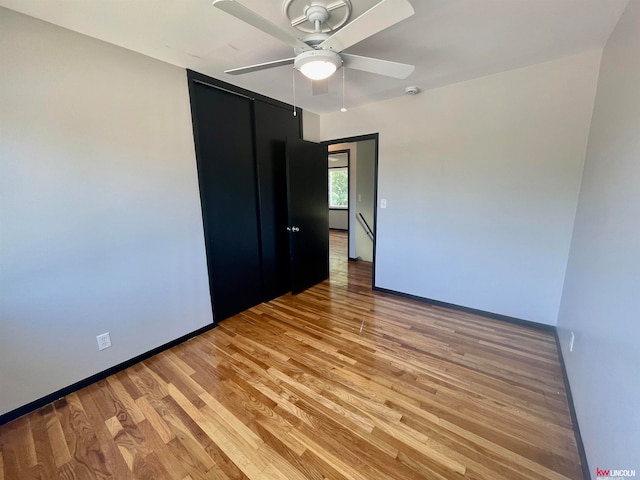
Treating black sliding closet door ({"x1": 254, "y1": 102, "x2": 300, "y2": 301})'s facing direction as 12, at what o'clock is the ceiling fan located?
The ceiling fan is roughly at 1 o'clock from the black sliding closet door.

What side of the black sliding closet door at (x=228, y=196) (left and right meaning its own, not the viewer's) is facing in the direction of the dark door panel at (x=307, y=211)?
left

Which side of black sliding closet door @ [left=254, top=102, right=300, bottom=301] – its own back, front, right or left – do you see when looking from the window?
left

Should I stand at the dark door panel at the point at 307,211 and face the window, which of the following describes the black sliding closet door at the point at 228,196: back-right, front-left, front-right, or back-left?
back-left

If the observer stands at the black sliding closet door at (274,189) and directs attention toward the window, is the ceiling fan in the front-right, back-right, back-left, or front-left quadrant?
back-right

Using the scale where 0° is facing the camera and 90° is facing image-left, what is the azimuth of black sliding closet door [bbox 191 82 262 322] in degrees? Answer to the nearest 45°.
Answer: approximately 315°

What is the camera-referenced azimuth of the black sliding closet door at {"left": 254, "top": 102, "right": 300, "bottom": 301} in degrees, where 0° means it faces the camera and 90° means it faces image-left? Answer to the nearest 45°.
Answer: approximately 315°

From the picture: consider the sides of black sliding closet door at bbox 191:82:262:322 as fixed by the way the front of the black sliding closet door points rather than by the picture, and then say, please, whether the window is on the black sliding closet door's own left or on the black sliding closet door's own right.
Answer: on the black sliding closet door's own left

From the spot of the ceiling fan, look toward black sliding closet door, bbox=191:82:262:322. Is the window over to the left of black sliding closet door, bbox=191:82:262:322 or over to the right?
right
